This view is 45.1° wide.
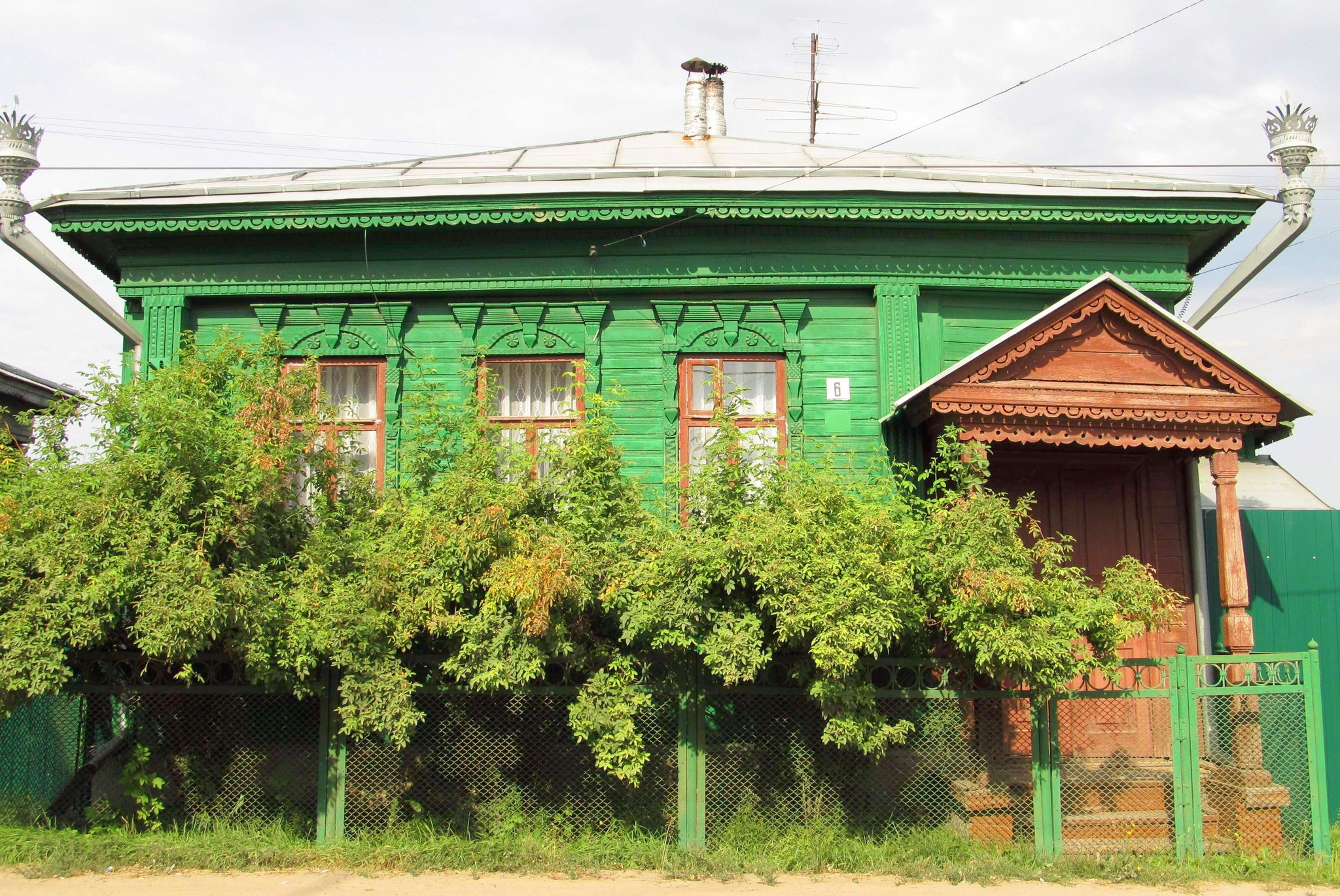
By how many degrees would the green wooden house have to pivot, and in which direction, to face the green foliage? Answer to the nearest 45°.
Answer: approximately 45° to its right

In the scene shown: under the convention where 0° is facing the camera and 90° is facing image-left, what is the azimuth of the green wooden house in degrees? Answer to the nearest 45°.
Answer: approximately 0°

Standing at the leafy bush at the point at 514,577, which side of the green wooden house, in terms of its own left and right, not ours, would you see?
front

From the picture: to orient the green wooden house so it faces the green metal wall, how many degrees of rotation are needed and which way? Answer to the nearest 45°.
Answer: approximately 90° to its left
